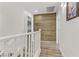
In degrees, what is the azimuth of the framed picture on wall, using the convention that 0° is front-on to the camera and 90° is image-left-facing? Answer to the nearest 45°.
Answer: approximately 45°
